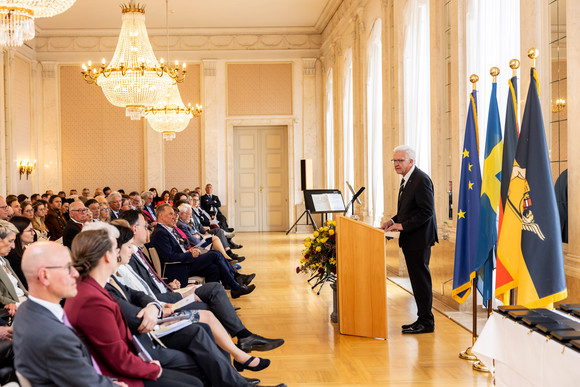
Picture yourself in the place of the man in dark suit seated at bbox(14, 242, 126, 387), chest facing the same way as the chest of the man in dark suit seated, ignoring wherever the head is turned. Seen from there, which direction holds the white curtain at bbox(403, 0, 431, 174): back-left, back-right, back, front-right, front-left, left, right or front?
front-left

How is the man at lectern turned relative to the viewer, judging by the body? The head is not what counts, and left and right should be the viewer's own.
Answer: facing to the left of the viewer

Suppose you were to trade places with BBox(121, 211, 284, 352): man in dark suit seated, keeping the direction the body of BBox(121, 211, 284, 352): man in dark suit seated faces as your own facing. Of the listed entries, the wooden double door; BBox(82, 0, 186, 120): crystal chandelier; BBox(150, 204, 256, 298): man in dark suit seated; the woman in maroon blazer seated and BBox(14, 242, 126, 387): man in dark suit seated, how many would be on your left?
3

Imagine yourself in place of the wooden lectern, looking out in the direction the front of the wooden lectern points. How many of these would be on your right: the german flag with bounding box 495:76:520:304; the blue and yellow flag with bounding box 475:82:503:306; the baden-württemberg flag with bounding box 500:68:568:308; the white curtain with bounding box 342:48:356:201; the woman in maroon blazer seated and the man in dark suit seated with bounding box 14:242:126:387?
1

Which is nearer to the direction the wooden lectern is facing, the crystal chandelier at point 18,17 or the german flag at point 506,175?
the crystal chandelier

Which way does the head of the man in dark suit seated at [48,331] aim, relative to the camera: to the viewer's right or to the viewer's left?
to the viewer's right

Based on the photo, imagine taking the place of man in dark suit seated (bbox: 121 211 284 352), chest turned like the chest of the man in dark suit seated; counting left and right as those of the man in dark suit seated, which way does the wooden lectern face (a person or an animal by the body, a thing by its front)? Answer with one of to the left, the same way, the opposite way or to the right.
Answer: the opposite way

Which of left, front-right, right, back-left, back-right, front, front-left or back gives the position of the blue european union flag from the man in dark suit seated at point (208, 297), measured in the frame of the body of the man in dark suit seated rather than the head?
front

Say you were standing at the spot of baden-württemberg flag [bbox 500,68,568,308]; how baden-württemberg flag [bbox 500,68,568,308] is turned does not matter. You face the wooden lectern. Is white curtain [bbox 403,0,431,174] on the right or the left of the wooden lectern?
right

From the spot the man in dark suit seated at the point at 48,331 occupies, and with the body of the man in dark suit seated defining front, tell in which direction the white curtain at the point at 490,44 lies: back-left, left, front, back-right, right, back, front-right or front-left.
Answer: front-left

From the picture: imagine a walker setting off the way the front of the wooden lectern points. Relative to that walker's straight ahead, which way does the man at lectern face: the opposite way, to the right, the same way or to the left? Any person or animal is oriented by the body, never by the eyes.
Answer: the same way

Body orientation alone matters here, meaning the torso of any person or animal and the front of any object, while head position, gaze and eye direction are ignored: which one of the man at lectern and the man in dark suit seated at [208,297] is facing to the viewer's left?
the man at lectern

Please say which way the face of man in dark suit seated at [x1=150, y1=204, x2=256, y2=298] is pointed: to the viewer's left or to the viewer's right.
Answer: to the viewer's right

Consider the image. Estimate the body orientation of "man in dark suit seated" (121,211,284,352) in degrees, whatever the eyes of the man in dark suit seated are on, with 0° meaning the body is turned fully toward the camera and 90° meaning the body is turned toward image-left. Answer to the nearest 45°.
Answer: approximately 270°

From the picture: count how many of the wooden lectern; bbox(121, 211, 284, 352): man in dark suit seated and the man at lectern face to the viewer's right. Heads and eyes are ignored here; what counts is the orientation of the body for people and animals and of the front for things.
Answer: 1

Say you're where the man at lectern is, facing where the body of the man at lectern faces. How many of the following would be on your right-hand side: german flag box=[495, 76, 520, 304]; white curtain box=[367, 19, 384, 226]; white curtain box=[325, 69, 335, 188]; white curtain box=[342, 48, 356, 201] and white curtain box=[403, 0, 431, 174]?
4

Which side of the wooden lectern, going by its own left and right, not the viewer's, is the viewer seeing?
left

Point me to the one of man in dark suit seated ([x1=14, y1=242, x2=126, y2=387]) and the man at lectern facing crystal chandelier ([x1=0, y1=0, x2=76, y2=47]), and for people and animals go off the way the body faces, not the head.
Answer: the man at lectern

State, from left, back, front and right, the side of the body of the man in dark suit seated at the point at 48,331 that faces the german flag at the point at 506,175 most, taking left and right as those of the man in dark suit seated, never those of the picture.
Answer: front
